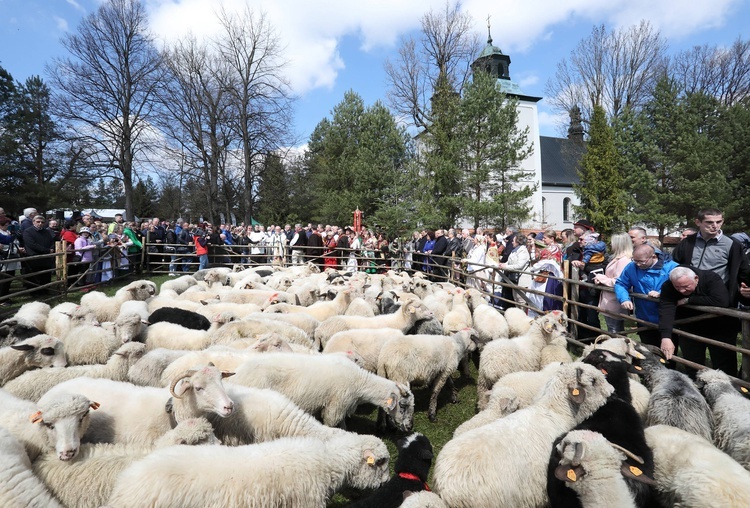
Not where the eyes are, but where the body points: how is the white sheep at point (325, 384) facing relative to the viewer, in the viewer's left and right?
facing to the right of the viewer

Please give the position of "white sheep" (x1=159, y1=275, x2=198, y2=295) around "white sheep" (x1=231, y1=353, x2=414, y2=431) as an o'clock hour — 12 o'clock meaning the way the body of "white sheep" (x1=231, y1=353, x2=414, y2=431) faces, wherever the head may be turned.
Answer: "white sheep" (x1=159, y1=275, x2=198, y2=295) is roughly at 8 o'clock from "white sheep" (x1=231, y1=353, x2=414, y2=431).

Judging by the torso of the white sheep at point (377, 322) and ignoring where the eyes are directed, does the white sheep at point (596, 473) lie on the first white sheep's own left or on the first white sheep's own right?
on the first white sheep's own right

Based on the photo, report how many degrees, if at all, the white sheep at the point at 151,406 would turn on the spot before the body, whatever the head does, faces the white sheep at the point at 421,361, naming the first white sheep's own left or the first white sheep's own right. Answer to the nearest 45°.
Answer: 0° — it already faces it

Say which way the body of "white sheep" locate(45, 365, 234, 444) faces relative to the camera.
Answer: to the viewer's right

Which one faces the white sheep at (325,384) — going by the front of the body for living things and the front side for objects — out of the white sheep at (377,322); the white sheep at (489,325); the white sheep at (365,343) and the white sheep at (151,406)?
the white sheep at (151,406)

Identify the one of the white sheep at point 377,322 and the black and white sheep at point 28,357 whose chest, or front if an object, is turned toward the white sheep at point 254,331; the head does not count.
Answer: the black and white sheep

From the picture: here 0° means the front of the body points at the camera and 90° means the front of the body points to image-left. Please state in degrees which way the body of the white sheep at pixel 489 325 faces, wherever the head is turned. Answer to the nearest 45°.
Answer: approximately 135°

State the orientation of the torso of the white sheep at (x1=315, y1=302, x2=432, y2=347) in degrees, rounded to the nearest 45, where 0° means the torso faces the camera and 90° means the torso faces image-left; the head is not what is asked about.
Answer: approximately 270°

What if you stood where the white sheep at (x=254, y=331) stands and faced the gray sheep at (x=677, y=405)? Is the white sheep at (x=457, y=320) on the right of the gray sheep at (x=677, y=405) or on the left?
left

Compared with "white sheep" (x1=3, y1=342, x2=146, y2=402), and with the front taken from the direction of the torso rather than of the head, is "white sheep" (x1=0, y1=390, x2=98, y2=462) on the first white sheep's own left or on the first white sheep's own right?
on the first white sheep's own right

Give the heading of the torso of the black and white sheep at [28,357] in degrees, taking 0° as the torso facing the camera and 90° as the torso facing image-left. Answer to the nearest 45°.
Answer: approximately 270°
